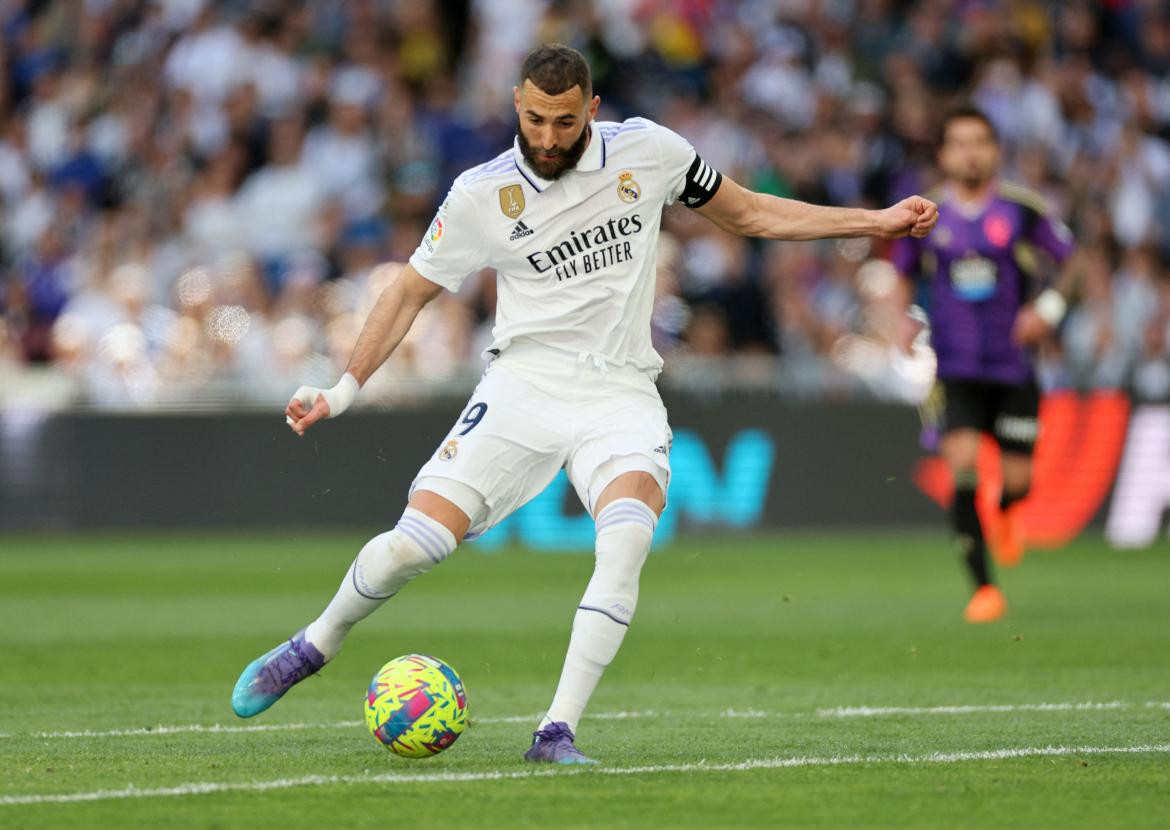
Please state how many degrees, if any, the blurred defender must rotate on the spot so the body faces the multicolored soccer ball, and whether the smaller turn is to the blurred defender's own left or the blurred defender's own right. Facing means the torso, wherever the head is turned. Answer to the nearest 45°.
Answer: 0° — they already face it

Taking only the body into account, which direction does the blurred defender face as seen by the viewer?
toward the camera

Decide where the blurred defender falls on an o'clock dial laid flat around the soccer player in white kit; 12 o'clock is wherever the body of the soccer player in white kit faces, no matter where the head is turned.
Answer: The blurred defender is roughly at 7 o'clock from the soccer player in white kit.

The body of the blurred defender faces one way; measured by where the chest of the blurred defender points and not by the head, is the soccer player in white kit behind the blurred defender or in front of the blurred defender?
in front

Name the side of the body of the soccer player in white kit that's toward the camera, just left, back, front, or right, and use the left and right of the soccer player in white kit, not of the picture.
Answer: front

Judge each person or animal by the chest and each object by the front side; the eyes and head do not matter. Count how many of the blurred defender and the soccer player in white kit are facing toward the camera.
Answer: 2
